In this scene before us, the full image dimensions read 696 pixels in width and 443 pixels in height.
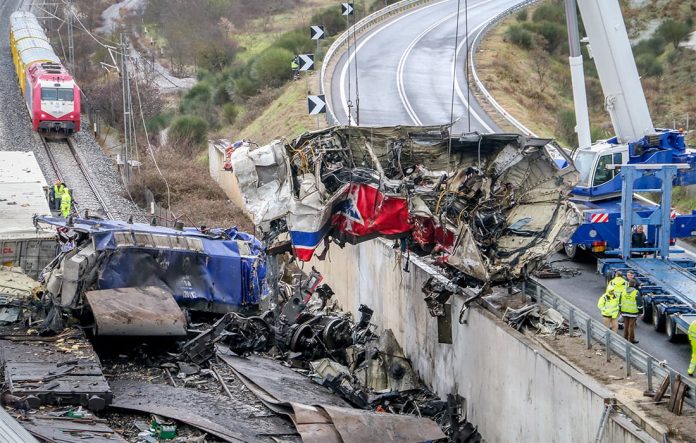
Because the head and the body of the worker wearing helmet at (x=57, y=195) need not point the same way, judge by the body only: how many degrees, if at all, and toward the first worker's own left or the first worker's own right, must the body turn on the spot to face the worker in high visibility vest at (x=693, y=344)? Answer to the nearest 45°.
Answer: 0° — they already face them

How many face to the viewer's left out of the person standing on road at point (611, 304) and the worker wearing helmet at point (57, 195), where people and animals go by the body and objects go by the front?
0

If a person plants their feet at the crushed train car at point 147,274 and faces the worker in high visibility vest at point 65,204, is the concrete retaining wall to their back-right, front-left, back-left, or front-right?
back-right

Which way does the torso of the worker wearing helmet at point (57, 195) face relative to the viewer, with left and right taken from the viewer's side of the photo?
facing the viewer and to the right of the viewer

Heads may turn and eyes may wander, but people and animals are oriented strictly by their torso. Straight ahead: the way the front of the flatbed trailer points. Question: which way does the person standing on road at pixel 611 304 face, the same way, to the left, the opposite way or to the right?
the opposite way

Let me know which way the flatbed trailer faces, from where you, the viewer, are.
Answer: facing away from the viewer and to the left of the viewer

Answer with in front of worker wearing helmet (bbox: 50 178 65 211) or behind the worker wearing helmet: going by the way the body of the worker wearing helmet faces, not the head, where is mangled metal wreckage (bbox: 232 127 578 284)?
in front

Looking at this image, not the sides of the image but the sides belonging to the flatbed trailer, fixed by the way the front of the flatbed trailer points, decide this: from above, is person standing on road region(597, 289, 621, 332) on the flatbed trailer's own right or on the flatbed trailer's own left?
on the flatbed trailer's own left

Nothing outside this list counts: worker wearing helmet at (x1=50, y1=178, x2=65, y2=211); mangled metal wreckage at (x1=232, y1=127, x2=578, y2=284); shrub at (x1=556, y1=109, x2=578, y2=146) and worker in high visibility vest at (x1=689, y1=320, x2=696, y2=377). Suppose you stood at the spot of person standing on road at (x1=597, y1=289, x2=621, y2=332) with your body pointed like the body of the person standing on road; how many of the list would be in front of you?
1

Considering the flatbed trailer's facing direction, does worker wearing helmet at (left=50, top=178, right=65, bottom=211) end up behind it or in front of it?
in front

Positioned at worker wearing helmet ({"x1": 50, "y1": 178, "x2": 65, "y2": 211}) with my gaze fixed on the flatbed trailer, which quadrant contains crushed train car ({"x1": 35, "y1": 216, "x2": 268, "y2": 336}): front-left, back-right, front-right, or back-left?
front-right
